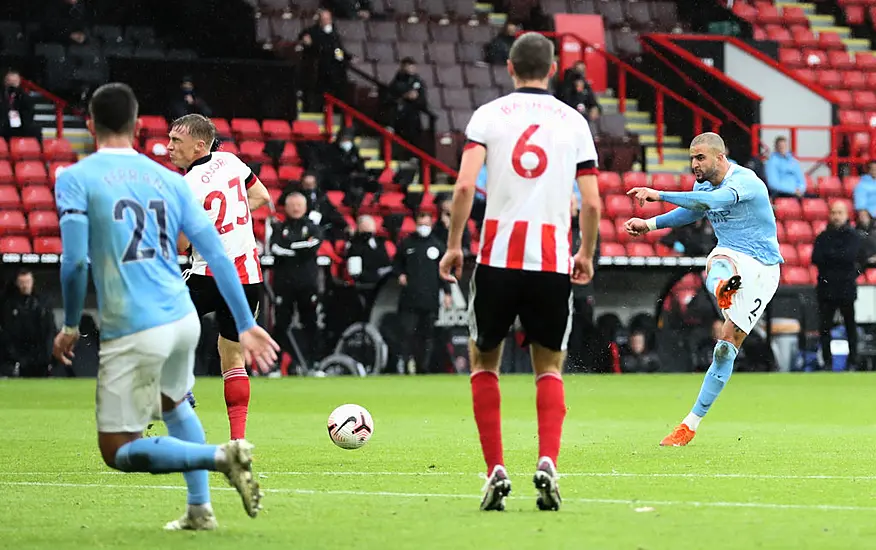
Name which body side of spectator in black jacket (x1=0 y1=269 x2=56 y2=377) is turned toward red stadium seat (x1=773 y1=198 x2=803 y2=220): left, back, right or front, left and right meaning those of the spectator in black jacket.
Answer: left

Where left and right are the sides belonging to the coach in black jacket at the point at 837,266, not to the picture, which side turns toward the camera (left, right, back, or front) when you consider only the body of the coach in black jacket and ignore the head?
front

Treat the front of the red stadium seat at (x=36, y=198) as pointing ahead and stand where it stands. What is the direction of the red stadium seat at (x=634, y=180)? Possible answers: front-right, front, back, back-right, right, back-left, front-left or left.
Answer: left

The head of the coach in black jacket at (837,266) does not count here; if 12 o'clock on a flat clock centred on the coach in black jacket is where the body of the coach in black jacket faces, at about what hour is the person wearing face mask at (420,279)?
The person wearing face mask is roughly at 2 o'clock from the coach in black jacket.

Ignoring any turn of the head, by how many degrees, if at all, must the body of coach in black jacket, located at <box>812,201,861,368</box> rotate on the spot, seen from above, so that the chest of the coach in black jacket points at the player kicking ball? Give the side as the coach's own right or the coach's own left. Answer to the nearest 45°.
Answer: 0° — they already face them

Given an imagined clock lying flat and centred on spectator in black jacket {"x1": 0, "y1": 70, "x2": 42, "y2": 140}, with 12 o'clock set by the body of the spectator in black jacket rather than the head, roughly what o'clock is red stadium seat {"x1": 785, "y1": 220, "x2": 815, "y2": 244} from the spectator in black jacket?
The red stadium seat is roughly at 9 o'clock from the spectator in black jacket.

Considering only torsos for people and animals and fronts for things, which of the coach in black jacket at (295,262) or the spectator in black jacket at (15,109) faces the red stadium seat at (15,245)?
the spectator in black jacket at (15,109)

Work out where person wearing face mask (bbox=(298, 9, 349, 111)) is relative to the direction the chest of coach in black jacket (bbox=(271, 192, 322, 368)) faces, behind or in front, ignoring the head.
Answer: behind

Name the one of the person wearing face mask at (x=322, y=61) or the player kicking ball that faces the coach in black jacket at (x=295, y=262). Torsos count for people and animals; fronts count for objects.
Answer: the person wearing face mask

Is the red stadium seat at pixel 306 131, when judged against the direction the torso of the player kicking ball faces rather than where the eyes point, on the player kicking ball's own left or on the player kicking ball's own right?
on the player kicking ball's own right
